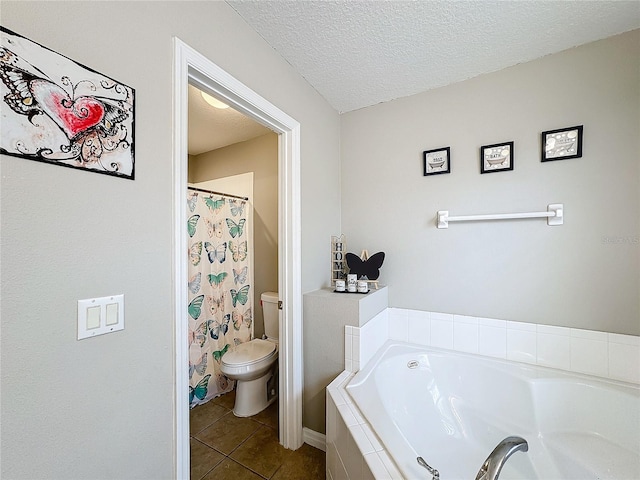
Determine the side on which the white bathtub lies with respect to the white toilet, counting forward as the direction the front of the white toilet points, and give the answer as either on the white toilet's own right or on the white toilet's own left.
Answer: on the white toilet's own left

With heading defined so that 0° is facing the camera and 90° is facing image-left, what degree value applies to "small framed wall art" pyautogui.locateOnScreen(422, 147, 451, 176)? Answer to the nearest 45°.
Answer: approximately 0°

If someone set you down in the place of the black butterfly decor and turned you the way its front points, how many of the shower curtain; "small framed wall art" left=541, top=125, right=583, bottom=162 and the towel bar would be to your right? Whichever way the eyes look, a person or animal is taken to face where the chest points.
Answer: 1

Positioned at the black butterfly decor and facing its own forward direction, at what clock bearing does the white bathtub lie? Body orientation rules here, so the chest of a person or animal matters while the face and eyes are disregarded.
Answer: The white bathtub is roughly at 10 o'clock from the black butterfly decor.

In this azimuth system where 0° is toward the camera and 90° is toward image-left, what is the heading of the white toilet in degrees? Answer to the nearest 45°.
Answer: approximately 45°

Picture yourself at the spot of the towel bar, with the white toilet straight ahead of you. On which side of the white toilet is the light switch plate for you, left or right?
left

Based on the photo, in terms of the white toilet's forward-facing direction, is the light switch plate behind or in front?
in front

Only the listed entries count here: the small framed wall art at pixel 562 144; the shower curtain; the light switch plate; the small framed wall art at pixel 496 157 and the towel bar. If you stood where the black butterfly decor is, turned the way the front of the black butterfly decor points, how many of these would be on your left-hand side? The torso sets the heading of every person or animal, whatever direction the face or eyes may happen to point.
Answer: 3
